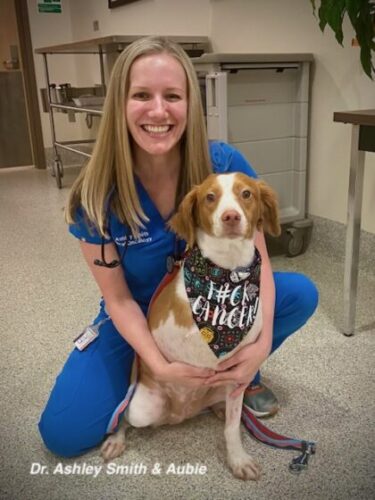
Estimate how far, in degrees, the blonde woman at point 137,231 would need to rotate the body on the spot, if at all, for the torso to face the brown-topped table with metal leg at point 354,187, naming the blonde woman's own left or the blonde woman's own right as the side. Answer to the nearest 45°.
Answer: approximately 135° to the blonde woman's own left

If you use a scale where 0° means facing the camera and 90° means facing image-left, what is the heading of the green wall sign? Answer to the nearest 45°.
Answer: approximately 0°

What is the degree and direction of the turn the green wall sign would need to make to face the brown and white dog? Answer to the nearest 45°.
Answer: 0° — it already faces it

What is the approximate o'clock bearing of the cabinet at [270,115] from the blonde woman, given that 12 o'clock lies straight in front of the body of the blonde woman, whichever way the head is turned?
The cabinet is roughly at 7 o'clock from the blonde woman.

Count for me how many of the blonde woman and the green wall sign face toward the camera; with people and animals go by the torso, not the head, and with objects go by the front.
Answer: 2

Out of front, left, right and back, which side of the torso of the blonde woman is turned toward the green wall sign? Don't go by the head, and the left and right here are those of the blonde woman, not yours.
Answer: back

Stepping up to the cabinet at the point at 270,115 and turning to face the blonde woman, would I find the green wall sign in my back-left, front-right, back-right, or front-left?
back-right

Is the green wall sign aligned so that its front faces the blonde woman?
yes

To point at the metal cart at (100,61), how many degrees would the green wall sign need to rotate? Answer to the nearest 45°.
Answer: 0° — it already faces it

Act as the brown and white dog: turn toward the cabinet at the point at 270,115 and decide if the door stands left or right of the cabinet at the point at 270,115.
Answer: left
